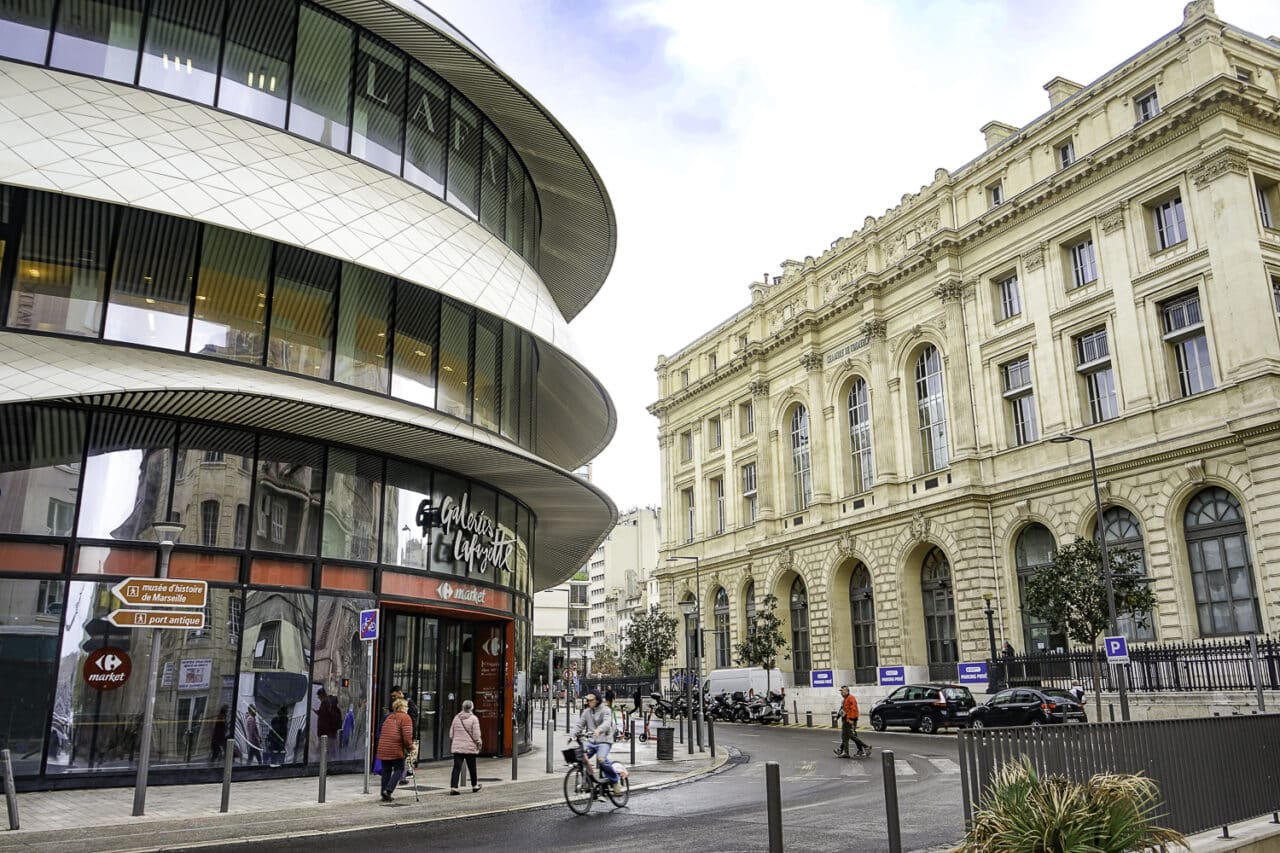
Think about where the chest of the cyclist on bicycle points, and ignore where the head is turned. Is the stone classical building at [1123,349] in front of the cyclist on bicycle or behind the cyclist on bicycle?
behind

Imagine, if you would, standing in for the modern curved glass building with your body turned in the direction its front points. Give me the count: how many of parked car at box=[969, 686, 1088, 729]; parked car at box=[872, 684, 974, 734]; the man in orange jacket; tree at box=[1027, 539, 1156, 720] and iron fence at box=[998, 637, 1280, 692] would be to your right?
0

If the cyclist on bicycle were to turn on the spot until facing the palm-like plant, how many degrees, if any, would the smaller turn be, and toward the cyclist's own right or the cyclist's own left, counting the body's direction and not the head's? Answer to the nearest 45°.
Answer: approximately 45° to the cyclist's own left

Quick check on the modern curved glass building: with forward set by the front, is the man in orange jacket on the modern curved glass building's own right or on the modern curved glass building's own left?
on the modern curved glass building's own left

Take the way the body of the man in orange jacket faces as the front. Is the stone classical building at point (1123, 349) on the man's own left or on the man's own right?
on the man's own right

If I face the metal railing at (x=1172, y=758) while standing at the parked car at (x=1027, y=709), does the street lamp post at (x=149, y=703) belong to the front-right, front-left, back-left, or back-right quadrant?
front-right

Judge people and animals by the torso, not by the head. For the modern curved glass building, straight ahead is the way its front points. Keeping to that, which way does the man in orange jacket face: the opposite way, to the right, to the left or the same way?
the opposite way

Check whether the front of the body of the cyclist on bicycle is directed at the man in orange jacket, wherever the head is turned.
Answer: no

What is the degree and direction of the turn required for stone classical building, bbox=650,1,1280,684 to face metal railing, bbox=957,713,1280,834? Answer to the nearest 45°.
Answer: approximately 45° to its left

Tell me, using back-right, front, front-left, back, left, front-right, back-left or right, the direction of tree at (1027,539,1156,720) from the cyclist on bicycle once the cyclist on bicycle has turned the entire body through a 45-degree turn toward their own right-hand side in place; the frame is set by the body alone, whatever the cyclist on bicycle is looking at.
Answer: back-right

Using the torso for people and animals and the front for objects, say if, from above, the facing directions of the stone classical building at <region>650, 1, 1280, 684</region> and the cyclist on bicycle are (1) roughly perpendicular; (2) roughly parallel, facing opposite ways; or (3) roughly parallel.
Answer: roughly parallel

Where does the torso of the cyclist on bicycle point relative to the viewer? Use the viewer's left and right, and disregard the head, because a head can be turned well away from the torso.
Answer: facing the viewer and to the left of the viewer

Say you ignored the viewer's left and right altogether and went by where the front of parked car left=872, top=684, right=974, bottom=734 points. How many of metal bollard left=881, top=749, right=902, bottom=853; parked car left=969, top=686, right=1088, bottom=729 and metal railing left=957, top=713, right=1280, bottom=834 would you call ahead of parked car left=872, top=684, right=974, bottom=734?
0

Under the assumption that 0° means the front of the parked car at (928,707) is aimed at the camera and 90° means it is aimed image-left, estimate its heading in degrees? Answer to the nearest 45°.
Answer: approximately 135°

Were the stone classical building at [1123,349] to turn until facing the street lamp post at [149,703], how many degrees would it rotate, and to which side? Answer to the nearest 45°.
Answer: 0° — it already faces it

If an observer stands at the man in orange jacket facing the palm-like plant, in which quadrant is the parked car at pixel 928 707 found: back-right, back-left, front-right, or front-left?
back-left

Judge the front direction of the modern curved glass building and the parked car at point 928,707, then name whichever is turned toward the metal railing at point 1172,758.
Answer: the modern curved glass building

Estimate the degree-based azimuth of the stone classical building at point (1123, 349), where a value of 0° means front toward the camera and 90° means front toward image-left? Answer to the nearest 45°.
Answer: approximately 45°
